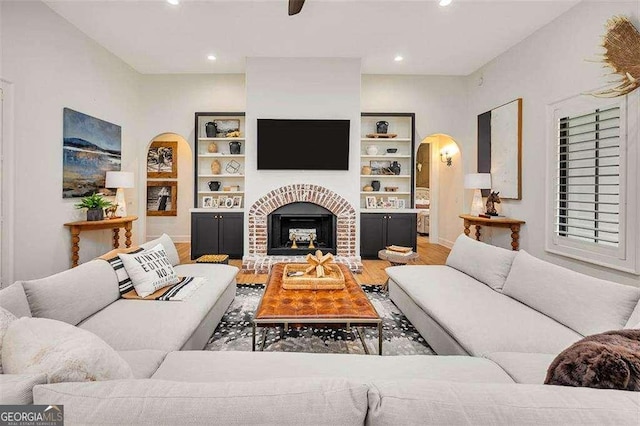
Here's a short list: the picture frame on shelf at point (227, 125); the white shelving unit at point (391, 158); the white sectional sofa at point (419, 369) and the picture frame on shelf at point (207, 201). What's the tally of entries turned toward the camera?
3

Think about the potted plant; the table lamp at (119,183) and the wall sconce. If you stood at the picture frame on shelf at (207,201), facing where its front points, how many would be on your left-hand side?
1

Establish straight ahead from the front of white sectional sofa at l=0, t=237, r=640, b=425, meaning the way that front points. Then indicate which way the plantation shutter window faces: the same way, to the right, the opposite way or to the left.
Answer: to the left

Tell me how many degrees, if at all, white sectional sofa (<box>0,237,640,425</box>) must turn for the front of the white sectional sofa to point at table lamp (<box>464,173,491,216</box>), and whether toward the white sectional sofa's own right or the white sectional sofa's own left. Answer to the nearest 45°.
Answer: approximately 45° to the white sectional sofa's own right

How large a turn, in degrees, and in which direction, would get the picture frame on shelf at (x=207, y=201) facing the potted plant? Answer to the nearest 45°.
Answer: approximately 45° to its right

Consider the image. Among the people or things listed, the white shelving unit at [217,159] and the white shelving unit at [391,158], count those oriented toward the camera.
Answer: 2

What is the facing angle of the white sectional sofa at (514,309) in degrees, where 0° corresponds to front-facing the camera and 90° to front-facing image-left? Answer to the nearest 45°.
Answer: approximately 45°

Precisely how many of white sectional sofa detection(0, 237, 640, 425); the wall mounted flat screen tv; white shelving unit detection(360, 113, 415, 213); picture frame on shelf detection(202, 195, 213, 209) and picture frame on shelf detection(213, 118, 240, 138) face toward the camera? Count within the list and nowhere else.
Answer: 4

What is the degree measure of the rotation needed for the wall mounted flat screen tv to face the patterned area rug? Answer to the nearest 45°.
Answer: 0° — it already faces it

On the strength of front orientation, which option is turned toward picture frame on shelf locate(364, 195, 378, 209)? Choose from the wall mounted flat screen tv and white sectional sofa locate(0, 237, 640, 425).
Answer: the white sectional sofa

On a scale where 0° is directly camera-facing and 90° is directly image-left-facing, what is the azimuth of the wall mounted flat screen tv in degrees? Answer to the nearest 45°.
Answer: approximately 0°

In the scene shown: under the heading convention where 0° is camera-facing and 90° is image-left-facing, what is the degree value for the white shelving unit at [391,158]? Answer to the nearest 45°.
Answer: approximately 0°

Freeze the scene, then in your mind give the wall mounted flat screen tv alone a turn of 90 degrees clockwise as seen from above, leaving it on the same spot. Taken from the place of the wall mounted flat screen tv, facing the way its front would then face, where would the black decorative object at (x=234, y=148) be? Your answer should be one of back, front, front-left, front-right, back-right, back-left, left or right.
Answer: front-right

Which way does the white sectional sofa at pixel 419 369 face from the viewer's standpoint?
away from the camera

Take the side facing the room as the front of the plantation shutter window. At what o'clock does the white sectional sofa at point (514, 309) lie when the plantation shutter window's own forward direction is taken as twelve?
The white sectional sofa is roughly at 11 o'clock from the plantation shutter window.

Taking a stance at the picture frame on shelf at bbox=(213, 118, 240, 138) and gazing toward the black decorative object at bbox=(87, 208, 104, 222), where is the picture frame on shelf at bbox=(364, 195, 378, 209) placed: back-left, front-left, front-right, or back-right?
back-left

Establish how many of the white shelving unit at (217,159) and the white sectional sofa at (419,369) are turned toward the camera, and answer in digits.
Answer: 1
